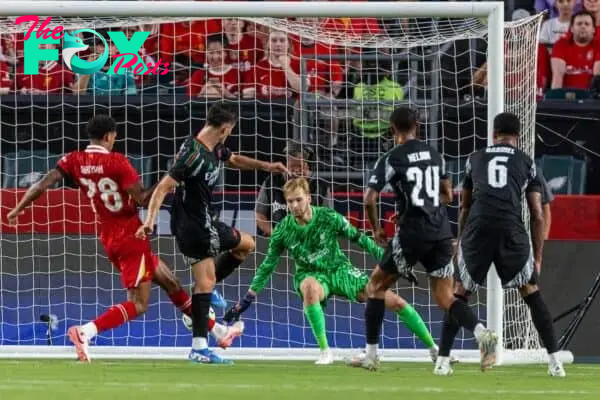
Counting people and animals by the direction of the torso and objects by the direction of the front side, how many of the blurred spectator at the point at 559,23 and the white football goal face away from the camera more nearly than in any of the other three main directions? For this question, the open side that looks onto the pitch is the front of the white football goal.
0

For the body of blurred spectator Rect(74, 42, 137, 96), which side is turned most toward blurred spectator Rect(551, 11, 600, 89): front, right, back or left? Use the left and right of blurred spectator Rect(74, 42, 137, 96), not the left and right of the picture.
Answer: left

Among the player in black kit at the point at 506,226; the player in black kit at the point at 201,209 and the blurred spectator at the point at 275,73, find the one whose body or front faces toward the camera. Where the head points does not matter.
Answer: the blurred spectator

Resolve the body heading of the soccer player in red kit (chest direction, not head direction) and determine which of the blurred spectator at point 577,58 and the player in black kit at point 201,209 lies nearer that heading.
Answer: the blurred spectator

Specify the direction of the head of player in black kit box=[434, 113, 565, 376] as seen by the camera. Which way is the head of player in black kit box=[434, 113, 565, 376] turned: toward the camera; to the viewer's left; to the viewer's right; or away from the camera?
away from the camera

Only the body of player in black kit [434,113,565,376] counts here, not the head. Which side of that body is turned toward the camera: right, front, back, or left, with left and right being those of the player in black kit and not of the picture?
back

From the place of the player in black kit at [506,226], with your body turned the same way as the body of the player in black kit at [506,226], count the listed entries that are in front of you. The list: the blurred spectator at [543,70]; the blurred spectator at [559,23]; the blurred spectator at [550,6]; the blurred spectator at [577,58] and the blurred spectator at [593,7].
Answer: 5

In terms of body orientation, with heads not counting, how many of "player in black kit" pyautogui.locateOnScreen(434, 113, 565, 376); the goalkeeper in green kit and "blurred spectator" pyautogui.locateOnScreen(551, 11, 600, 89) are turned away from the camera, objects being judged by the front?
1

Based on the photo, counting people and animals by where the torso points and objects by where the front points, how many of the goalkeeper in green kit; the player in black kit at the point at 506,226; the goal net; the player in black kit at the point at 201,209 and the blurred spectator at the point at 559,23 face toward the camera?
3

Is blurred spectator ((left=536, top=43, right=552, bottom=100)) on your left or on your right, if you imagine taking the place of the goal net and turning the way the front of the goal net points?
on your left
